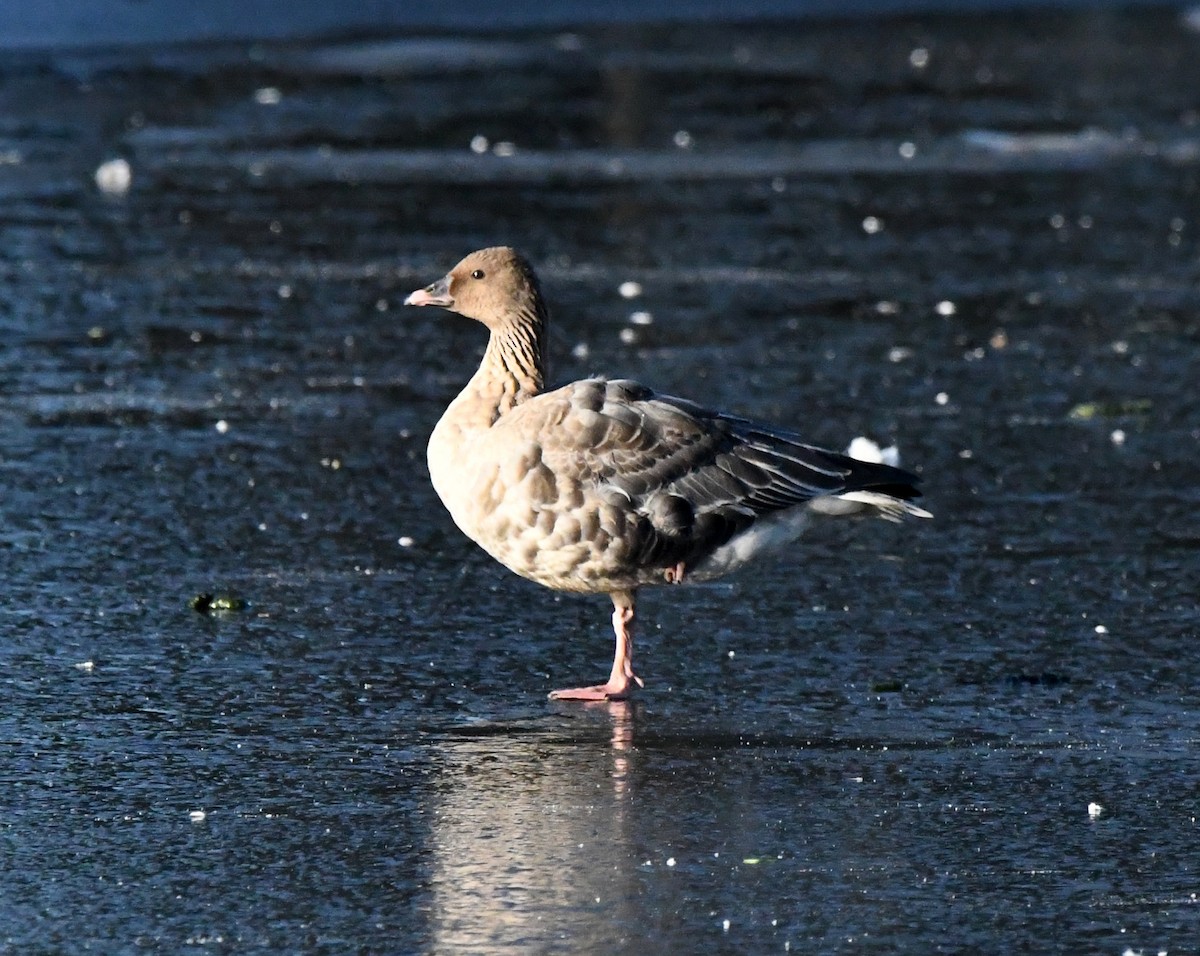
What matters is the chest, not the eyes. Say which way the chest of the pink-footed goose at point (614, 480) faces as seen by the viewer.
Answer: to the viewer's left

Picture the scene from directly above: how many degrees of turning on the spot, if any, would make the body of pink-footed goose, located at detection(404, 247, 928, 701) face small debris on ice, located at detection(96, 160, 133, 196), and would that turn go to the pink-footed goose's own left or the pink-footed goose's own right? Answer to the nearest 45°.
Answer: approximately 45° to the pink-footed goose's own right
